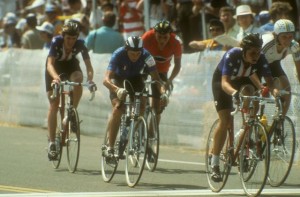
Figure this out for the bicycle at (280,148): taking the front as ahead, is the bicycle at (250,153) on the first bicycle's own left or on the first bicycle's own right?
on the first bicycle's own right

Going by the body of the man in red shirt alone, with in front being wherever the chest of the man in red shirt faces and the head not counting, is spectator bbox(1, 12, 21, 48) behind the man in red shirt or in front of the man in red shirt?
behind

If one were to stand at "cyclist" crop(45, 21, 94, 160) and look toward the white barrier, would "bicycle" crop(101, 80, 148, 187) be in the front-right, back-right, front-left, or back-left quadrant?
back-right
